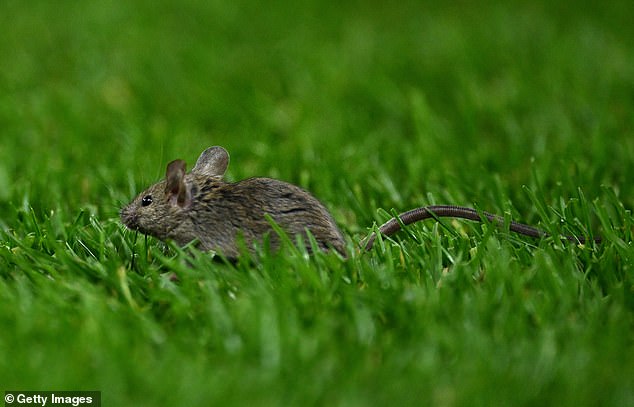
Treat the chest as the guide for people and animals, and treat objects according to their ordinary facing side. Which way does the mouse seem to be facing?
to the viewer's left
